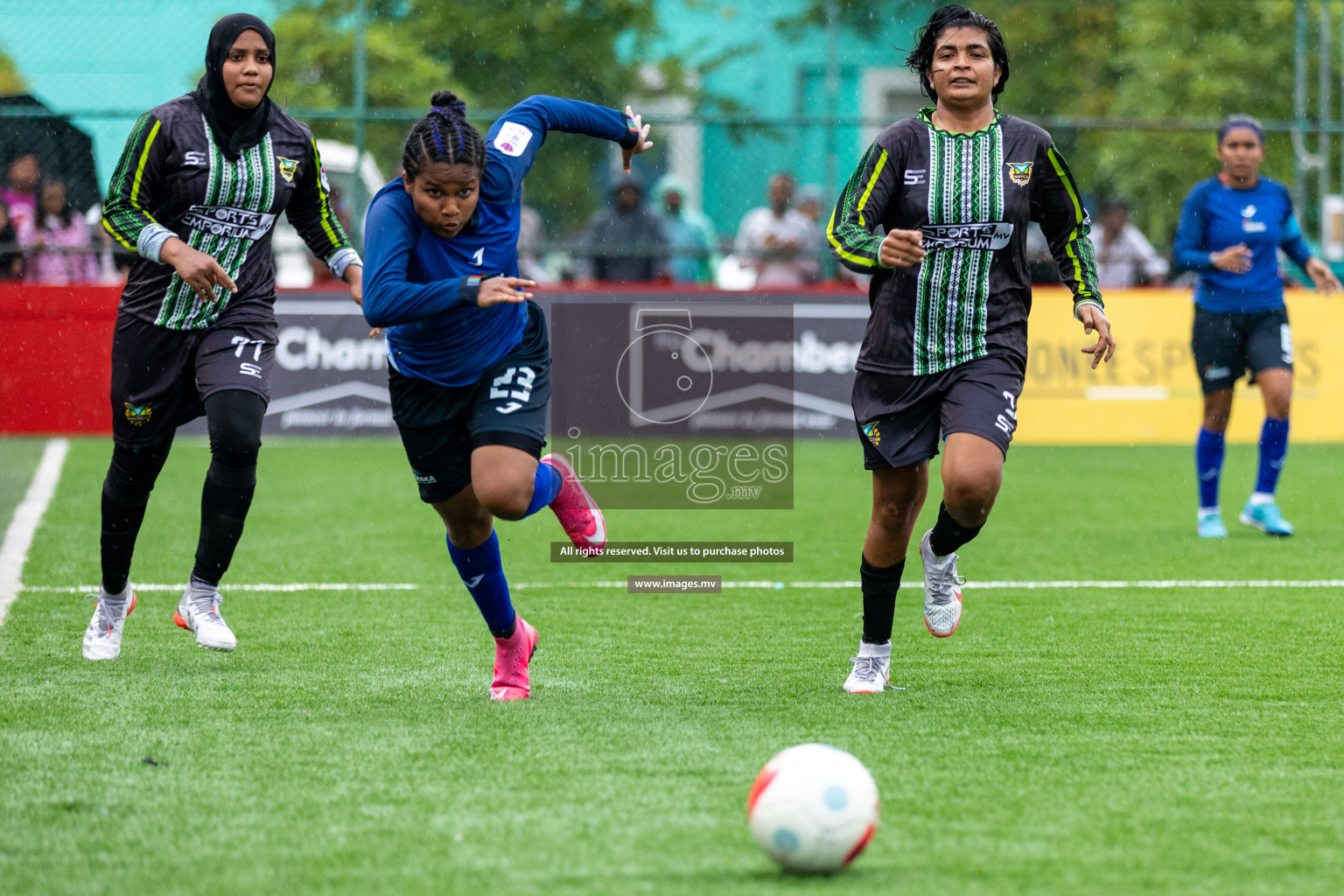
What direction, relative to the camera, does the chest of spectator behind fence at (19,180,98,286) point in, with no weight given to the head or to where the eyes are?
toward the camera

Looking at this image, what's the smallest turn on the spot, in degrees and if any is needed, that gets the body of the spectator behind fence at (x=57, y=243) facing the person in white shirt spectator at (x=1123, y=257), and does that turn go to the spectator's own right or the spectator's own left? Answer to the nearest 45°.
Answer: approximately 90° to the spectator's own left

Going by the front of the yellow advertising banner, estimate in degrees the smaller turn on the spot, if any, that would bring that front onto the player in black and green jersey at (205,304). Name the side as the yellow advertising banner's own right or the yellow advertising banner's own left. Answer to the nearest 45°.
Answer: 0° — it already faces them

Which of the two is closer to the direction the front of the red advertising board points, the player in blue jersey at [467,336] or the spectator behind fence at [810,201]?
the player in blue jersey

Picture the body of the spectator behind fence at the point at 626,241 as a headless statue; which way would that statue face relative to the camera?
toward the camera

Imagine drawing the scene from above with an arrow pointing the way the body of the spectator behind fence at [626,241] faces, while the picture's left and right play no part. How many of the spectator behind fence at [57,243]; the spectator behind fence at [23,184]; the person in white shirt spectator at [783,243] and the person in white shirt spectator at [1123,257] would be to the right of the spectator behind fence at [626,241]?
2

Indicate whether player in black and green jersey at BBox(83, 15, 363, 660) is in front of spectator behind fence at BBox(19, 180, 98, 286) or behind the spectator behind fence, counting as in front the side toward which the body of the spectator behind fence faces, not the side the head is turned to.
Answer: in front

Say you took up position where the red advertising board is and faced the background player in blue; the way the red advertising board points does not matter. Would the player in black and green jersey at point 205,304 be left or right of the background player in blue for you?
right
